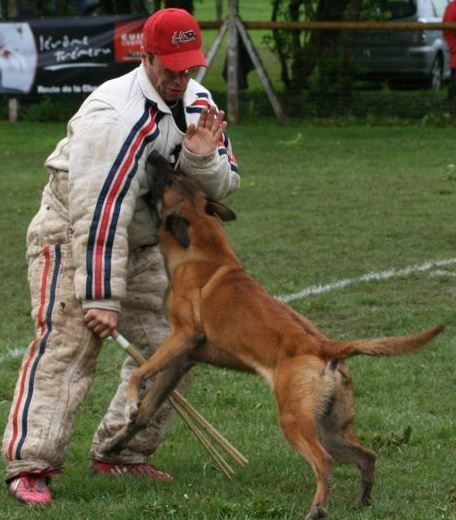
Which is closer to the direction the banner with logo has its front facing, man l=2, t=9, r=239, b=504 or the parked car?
the man

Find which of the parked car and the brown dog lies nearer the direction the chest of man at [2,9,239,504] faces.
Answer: the brown dog

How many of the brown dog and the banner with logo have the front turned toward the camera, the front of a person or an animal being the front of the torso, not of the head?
1

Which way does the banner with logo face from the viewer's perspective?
toward the camera

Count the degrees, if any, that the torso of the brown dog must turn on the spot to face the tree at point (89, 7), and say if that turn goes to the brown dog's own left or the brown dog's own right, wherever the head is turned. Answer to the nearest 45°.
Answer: approximately 45° to the brown dog's own right

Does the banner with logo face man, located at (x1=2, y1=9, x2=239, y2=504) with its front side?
yes

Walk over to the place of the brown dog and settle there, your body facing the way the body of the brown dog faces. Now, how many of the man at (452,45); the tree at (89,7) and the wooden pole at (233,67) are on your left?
0

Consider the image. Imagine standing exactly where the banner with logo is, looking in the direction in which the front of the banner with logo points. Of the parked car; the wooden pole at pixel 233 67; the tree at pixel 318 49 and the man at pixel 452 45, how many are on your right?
0

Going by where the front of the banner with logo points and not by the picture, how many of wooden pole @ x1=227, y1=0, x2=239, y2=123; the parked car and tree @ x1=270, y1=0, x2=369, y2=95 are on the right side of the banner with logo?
0

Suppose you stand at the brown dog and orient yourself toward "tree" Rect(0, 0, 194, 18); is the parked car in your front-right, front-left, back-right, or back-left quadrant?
front-right

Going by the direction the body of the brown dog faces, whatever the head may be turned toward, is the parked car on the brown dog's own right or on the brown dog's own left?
on the brown dog's own right

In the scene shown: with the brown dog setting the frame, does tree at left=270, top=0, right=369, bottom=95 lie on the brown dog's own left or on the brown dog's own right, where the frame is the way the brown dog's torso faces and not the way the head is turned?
on the brown dog's own right

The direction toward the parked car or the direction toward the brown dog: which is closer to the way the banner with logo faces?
the brown dog

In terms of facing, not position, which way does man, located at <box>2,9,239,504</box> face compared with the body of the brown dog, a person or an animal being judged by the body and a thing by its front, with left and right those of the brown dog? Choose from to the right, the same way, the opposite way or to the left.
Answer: the opposite way

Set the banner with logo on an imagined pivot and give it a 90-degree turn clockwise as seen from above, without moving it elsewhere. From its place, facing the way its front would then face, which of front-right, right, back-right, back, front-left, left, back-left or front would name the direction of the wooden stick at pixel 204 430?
left

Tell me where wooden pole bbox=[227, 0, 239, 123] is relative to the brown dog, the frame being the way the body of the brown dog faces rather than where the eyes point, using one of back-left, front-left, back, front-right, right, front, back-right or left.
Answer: front-right

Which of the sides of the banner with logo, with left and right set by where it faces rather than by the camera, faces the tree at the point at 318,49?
left

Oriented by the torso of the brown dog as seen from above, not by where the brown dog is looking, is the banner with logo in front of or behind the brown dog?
in front

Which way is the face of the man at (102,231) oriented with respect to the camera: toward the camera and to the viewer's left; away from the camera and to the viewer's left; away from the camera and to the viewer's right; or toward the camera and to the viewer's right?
toward the camera and to the viewer's right
